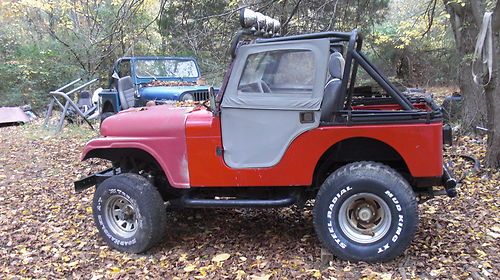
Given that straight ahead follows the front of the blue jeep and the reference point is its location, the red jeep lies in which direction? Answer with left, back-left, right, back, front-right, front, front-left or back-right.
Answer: front-right

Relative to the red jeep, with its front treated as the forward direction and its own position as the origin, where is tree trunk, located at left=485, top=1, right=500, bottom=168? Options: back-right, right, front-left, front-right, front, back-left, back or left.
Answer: back-right

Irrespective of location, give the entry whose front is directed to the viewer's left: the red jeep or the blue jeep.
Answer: the red jeep

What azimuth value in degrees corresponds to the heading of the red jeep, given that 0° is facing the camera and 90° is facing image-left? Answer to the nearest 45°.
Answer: approximately 90°

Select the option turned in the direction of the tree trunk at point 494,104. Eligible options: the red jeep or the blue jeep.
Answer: the blue jeep

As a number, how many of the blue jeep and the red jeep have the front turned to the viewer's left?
1

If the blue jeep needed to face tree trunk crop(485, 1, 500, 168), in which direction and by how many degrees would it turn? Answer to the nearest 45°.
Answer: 0° — it already faces it

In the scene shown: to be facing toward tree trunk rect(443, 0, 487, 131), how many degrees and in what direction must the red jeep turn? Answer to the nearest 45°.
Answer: approximately 135° to its right

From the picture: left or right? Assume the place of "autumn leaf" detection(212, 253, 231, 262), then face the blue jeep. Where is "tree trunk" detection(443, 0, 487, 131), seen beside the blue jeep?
right

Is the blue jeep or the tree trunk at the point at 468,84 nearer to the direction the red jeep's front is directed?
the blue jeep

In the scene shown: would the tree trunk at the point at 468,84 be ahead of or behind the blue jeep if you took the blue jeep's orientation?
ahead

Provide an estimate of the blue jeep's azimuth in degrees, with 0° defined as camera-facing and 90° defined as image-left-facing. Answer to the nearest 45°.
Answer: approximately 315°
